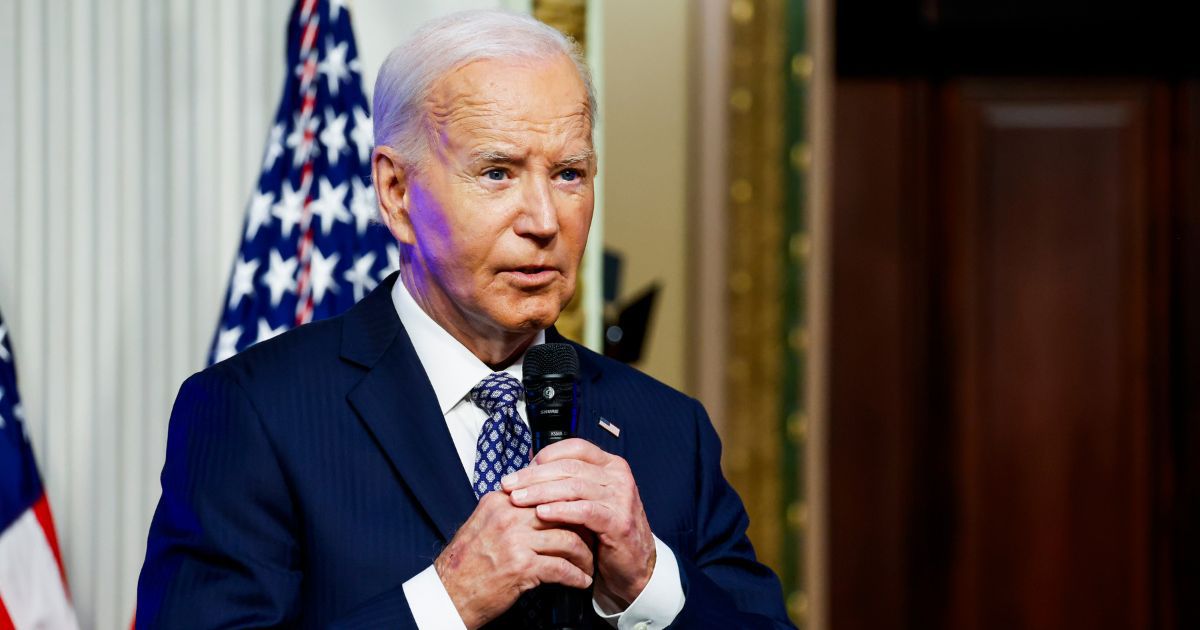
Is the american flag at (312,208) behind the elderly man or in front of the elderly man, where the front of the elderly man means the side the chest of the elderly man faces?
behind

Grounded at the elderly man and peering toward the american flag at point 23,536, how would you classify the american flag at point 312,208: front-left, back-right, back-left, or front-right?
front-right

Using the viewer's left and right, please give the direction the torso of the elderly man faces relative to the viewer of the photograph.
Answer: facing the viewer and to the right of the viewer

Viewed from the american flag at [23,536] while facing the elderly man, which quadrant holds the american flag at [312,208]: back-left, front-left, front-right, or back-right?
front-left

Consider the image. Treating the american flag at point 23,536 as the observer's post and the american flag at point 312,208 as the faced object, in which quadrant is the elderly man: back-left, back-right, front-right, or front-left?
front-right

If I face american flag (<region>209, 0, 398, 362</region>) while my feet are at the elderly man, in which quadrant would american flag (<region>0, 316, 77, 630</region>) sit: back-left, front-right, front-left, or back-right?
front-left

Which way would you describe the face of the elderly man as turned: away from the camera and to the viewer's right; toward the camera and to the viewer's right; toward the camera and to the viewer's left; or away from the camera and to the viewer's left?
toward the camera and to the viewer's right

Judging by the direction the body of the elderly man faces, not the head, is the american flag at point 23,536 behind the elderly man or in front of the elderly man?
behind
